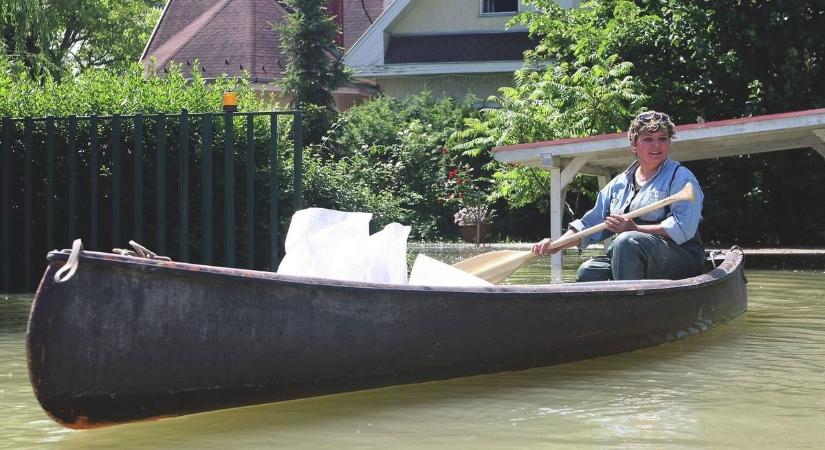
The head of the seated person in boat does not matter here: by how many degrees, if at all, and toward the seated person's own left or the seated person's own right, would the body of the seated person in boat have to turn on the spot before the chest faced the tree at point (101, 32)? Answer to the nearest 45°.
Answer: approximately 90° to the seated person's own right

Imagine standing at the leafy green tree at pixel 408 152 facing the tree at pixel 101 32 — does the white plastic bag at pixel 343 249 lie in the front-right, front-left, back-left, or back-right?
back-left

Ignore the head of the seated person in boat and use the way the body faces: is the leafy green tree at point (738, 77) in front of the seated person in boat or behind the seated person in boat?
behind

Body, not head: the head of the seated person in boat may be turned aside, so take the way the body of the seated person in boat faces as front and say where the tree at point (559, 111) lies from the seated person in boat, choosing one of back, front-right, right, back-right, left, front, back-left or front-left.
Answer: back-right

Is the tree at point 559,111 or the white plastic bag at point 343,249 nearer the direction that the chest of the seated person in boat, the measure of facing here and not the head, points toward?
the white plastic bag

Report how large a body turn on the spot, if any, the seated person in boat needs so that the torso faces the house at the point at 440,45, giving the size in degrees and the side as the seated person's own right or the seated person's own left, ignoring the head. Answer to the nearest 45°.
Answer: approximately 135° to the seated person's own right

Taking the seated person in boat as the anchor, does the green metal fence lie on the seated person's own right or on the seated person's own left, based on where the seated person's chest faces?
on the seated person's own right

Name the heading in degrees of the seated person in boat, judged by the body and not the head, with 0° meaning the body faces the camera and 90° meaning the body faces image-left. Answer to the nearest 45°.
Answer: approximately 45°

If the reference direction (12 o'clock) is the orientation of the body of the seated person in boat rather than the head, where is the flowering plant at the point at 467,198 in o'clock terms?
The flowering plant is roughly at 4 o'clock from the seated person in boat.
